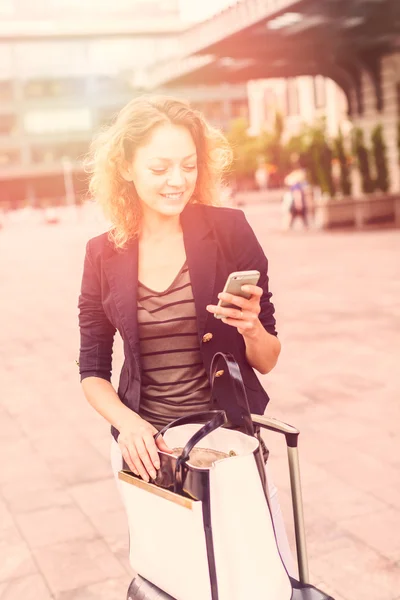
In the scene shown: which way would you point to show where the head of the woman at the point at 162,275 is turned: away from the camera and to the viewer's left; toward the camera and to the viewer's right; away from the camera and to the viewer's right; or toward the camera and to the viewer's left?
toward the camera and to the viewer's right

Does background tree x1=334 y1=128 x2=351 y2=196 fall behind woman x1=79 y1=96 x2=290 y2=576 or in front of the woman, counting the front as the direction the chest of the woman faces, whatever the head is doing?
behind

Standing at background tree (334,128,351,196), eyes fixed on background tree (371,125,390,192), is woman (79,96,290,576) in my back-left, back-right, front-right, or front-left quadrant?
back-right

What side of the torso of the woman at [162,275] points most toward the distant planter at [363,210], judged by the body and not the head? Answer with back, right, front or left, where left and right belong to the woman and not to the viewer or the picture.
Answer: back

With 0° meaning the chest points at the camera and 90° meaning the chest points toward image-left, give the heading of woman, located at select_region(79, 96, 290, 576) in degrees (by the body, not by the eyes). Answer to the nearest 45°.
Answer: approximately 0°

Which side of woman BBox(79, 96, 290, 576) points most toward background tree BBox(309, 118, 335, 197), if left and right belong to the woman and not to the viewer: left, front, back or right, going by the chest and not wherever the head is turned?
back

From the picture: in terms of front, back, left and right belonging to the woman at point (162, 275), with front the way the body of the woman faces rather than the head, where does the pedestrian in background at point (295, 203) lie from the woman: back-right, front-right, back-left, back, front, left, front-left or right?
back

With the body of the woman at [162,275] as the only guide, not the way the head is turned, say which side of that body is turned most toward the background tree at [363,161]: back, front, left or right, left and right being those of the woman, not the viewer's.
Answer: back
